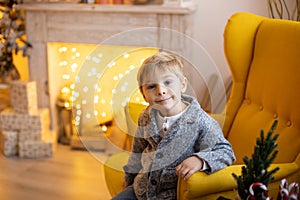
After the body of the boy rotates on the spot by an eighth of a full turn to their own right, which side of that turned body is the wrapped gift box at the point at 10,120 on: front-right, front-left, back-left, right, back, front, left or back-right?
front-right

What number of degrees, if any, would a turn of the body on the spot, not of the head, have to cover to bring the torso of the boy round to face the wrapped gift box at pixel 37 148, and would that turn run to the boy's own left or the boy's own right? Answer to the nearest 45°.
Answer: approximately 90° to the boy's own right

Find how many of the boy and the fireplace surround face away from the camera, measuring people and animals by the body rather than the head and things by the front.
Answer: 0

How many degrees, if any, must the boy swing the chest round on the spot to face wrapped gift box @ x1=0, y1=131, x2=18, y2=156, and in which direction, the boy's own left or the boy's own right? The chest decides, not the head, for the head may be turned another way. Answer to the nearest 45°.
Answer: approximately 90° to the boy's own right
